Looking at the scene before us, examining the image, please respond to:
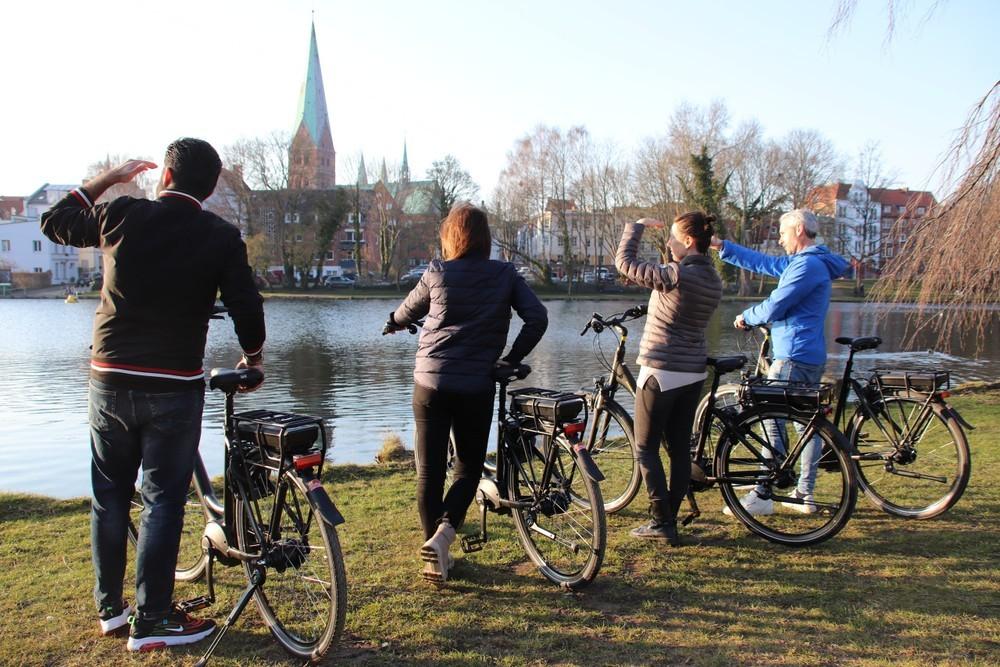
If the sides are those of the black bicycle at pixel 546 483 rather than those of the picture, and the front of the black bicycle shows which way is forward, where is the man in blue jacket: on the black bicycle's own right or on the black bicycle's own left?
on the black bicycle's own right

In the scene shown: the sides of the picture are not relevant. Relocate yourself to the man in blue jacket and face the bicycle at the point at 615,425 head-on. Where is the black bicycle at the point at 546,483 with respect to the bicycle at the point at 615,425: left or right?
left

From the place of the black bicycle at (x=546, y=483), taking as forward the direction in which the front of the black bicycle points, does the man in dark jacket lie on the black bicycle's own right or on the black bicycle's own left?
on the black bicycle's own left

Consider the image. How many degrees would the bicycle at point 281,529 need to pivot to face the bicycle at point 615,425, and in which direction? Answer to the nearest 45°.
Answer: approximately 90° to its right

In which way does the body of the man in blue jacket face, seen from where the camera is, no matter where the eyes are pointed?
to the viewer's left

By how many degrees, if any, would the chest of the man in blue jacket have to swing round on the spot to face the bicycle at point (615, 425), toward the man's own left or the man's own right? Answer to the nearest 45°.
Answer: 0° — they already face it

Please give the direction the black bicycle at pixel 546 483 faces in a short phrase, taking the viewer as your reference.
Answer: facing away from the viewer and to the left of the viewer

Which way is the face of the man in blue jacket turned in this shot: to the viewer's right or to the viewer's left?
to the viewer's left

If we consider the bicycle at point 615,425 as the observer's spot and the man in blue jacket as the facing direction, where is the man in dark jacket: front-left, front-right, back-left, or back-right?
back-right

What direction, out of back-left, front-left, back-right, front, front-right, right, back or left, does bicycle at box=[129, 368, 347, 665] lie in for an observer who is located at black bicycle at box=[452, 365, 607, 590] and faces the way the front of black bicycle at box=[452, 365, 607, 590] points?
left

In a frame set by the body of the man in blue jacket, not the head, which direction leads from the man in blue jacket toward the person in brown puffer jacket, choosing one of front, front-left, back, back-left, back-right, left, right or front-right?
front-left

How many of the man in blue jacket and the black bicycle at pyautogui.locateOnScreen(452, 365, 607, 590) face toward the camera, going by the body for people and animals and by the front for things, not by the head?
0

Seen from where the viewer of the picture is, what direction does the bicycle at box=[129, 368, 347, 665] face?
facing away from the viewer and to the left of the viewer
